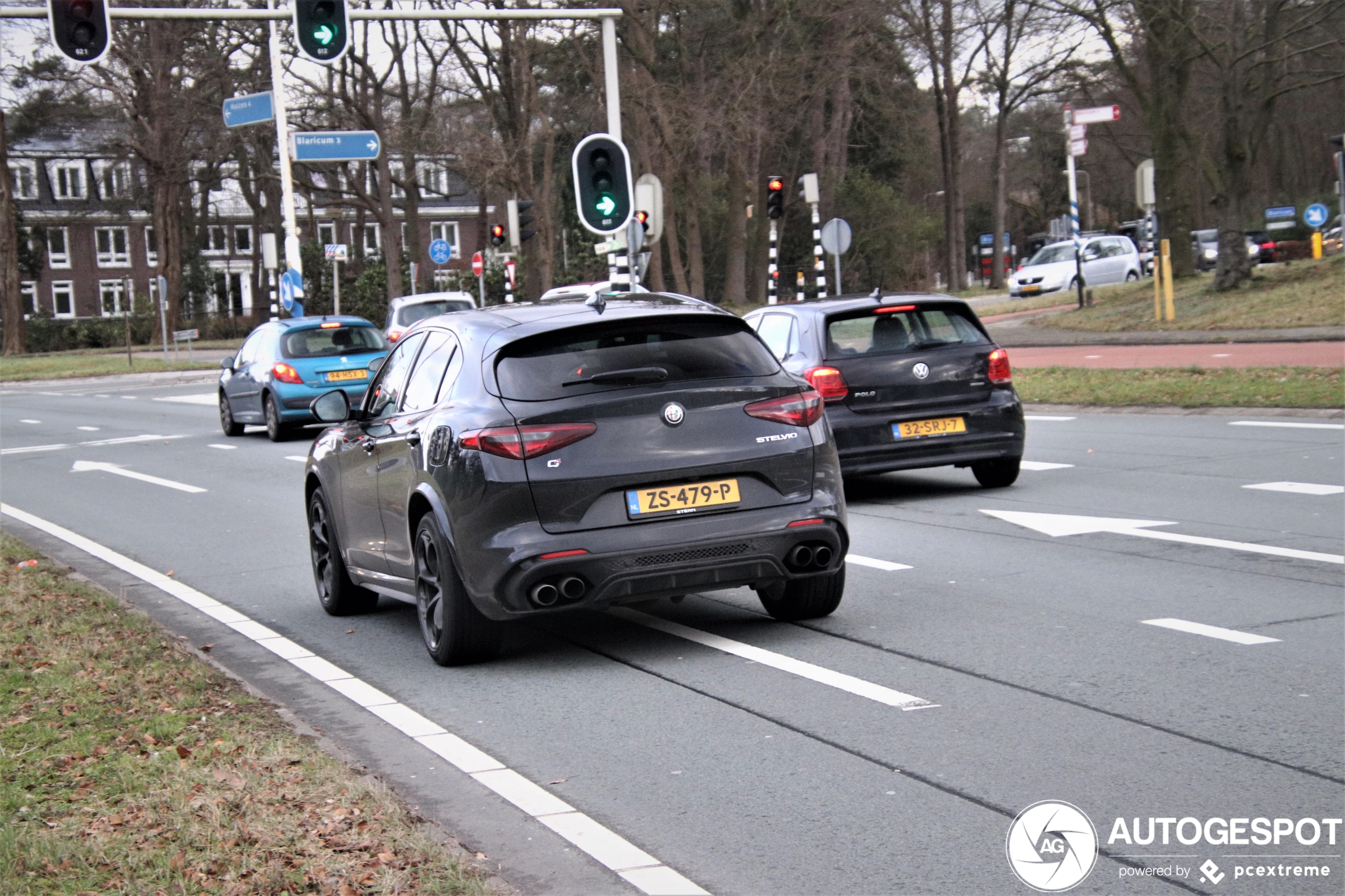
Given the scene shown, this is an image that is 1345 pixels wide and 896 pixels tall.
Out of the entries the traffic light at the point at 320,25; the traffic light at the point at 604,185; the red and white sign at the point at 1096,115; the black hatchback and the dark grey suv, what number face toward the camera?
3

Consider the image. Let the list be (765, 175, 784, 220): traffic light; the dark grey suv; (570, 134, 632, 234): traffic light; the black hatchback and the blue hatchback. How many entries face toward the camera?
2

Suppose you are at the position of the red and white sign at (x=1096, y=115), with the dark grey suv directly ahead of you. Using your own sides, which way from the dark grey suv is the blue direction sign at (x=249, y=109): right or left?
right

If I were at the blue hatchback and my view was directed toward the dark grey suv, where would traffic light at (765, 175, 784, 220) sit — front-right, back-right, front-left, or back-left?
back-left

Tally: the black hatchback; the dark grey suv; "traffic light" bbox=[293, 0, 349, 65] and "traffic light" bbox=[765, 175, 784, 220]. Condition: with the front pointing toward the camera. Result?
2

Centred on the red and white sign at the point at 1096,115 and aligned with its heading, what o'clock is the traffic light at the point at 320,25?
The traffic light is roughly at 1 o'clock from the red and white sign.

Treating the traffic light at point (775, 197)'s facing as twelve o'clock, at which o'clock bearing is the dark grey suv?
The dark grey suv is roughly at 12 o'clock from the traffic light.

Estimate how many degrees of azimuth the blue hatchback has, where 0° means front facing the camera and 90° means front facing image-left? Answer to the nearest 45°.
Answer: approximately 135°

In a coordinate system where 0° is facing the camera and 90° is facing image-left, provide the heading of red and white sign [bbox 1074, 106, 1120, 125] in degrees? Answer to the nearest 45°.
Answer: approximately 0°
